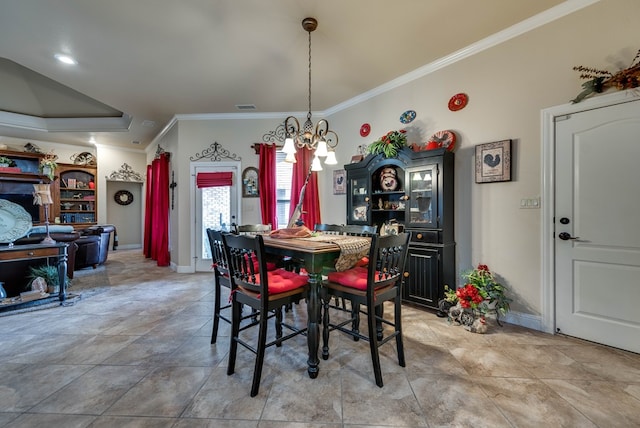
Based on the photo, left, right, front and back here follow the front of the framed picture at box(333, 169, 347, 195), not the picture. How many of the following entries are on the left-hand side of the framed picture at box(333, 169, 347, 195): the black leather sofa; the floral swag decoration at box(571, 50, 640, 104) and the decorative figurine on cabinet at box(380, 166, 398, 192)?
2

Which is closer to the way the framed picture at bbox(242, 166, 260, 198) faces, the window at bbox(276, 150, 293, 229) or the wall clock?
the window

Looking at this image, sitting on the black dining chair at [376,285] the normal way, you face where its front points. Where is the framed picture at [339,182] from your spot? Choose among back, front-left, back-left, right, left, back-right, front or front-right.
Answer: front-right

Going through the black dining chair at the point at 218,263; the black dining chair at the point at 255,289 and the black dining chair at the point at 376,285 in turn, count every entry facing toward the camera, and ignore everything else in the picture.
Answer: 0

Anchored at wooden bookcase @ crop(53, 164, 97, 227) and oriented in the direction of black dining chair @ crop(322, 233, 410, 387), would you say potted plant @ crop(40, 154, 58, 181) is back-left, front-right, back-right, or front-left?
front-right

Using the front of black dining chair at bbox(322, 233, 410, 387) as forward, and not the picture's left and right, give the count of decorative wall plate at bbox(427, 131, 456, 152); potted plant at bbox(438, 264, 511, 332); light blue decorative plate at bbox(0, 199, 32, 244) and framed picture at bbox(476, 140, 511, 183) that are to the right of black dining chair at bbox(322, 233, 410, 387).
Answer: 3

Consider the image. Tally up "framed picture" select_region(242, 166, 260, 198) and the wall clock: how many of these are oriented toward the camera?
2

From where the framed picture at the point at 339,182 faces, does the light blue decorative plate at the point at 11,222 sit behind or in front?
in front

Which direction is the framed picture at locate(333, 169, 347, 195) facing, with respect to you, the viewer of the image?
facing the viewer and to the left of the viewer

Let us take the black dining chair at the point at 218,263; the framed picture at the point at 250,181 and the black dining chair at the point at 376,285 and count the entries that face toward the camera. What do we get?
1

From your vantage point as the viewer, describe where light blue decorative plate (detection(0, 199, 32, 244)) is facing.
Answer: facing the viewer

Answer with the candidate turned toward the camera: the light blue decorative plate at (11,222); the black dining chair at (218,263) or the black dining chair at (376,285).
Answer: the light blue decorative plate

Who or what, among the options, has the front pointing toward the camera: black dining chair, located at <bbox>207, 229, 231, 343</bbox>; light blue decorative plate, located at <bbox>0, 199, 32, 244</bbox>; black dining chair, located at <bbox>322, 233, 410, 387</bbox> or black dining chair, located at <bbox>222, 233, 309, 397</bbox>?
the light blue decorative plate

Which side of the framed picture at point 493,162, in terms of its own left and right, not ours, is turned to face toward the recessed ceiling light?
front

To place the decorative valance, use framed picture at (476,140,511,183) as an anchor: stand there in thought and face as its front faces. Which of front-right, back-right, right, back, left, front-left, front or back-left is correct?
front-right

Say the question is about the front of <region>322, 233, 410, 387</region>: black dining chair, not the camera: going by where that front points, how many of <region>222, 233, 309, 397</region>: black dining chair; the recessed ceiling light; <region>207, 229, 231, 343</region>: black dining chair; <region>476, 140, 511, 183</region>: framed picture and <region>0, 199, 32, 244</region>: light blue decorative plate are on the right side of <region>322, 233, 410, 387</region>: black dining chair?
1

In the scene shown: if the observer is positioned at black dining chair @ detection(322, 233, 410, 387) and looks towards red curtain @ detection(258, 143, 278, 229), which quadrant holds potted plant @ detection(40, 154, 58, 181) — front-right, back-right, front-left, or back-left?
front-left

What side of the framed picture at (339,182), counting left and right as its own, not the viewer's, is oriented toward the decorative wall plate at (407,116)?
left

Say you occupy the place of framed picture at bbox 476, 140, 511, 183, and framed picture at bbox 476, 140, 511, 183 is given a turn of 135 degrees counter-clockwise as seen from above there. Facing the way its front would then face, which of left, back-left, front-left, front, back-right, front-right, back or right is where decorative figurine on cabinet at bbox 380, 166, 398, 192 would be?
back

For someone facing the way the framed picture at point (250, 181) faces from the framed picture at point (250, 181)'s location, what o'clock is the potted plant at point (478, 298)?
The potted plant is roughly at 11 o'clock from the framed picture.

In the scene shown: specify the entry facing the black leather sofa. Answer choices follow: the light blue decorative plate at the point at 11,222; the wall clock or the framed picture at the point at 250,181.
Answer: the wall clock
